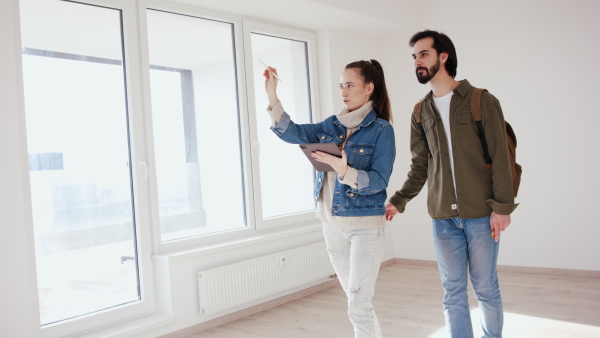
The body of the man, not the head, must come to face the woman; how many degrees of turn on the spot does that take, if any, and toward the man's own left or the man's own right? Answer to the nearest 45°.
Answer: approximately 45° to the man's own right

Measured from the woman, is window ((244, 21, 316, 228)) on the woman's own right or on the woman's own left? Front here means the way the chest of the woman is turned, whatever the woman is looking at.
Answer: on the woman's own right

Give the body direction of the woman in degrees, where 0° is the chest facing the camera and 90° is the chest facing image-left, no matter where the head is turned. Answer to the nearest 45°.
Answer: approximately 45°

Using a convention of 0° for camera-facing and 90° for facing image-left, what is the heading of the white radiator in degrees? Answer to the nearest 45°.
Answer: approximately 315°

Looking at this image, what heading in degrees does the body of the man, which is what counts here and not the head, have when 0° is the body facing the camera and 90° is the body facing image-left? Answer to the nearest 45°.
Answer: approximately 45°

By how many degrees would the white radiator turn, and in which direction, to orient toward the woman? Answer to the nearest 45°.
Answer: approximately 45° to its right

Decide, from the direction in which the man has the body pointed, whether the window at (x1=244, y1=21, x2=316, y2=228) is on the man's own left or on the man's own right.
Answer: on the man's own right
